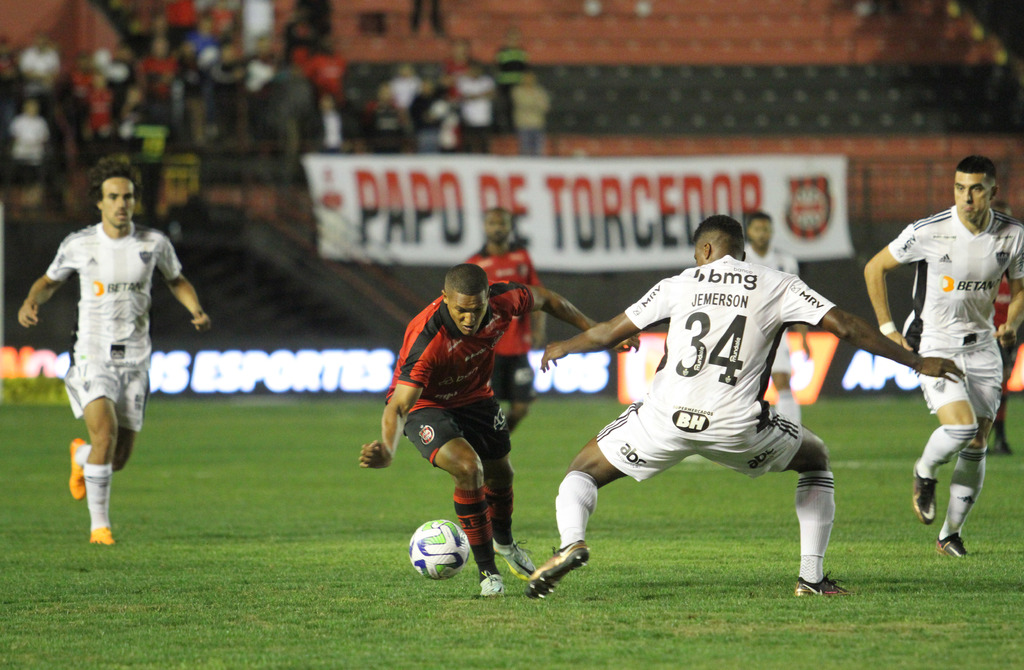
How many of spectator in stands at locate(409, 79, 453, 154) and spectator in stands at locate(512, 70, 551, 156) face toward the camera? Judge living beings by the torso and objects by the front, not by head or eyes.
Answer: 2

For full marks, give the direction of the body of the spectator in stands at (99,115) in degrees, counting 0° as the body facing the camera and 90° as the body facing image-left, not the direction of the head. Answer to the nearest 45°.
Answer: approximately 0°

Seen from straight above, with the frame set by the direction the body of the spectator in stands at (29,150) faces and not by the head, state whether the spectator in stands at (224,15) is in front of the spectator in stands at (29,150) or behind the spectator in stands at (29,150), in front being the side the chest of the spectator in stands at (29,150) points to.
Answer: behind

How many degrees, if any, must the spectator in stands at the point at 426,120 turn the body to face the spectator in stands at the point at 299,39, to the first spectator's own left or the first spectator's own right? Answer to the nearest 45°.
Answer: approximately 135° to the first spectator's own right

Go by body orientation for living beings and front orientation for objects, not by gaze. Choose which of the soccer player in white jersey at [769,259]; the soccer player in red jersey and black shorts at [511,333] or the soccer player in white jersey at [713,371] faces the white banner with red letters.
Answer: the soccer player in white jersey at [713,371]

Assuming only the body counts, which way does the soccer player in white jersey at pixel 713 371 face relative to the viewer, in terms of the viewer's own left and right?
facing away from the viewer

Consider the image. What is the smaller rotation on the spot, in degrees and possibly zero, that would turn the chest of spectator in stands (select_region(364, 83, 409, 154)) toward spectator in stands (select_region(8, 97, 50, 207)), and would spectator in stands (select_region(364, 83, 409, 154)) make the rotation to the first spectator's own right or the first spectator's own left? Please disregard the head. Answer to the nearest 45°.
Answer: approximately 90° to the first spectator's own right

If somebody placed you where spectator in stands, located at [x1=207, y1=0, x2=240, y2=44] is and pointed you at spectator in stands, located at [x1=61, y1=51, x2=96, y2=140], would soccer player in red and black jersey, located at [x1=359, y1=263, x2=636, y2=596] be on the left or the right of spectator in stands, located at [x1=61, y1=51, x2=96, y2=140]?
left

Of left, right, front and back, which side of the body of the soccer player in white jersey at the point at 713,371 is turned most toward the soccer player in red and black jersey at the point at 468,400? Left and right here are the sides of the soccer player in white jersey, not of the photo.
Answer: left

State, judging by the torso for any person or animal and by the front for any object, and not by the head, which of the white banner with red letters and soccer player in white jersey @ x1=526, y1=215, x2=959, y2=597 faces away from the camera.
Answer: the soccer player in white jersey

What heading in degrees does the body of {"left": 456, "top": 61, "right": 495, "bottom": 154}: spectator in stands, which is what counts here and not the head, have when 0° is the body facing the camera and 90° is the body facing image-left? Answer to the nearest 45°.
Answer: approximately 0°

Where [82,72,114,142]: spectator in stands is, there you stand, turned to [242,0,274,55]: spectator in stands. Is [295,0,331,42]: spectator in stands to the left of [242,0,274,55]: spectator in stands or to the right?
right
